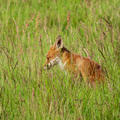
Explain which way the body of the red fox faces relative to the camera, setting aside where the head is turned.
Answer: to the viewer's left
